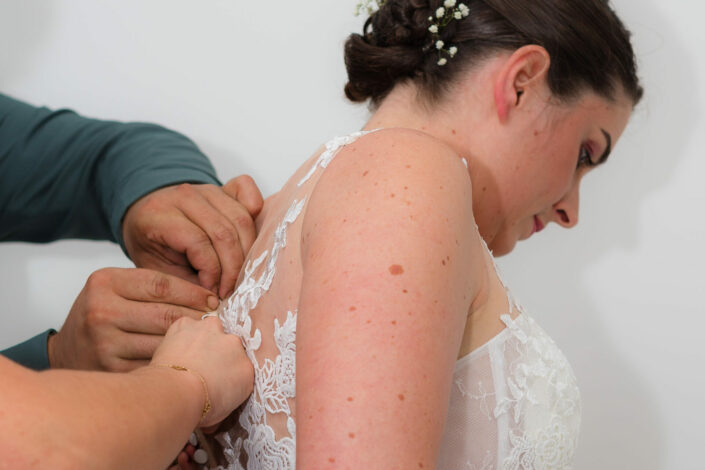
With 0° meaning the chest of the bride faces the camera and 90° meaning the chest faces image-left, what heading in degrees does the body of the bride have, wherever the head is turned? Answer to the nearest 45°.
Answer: approximately 270°

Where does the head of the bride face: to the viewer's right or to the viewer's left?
to the viewer's right
